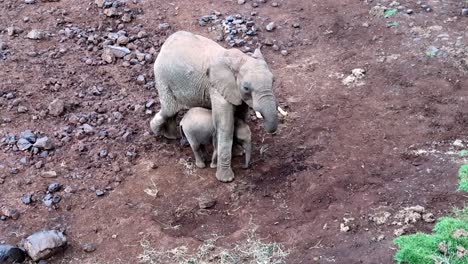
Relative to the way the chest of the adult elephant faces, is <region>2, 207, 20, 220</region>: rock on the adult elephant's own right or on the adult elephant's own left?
on the adult elephant's own right

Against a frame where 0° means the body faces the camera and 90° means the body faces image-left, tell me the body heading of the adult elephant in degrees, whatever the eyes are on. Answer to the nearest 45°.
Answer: approximately 315°

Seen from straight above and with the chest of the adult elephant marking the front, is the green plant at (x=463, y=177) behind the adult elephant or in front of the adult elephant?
in front

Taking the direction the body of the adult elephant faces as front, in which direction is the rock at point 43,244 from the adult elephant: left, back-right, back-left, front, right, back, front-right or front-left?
right

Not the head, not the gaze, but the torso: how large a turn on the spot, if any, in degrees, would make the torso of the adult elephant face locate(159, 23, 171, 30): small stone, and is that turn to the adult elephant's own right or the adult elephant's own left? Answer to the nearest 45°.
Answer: approximately 135° to the adult elephant's own left

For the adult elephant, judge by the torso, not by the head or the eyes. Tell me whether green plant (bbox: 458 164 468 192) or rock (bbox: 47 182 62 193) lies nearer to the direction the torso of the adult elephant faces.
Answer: the green plant
